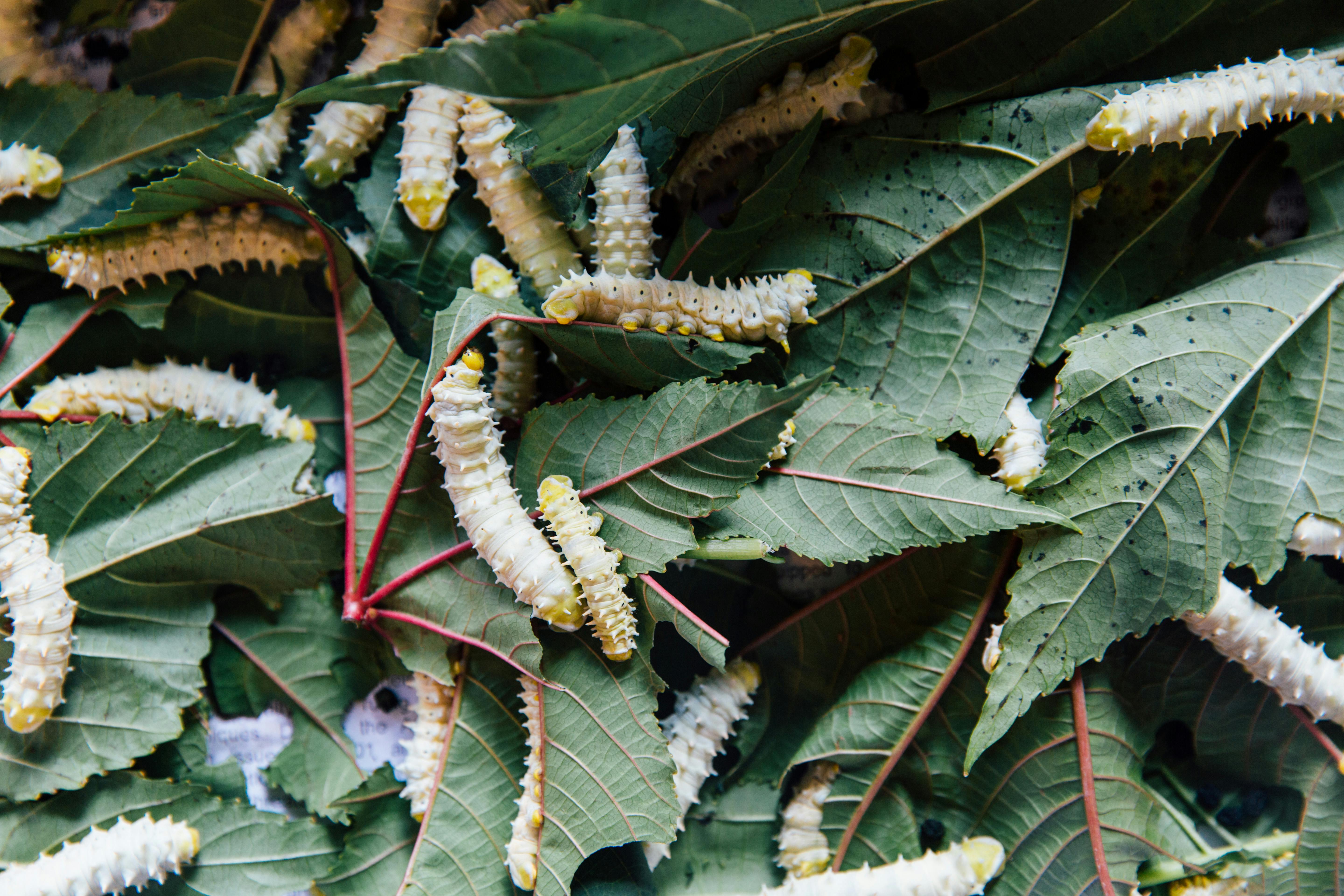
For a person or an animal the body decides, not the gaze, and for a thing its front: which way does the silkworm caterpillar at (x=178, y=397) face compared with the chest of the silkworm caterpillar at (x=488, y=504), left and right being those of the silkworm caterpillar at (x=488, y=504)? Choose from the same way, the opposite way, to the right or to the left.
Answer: to the right

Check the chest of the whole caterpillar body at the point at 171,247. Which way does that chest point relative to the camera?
to the viewer's left
